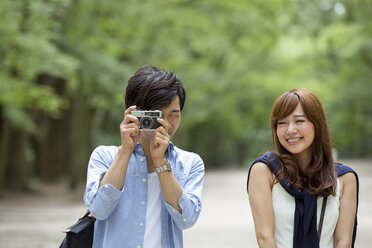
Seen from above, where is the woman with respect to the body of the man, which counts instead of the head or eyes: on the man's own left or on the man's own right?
on the man's own left

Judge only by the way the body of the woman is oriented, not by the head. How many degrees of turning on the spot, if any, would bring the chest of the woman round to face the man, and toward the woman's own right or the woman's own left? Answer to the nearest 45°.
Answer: approximately 45° to the woman's own right

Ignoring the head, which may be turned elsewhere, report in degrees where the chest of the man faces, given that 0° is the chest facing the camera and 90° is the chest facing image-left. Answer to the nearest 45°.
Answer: approximately 0°

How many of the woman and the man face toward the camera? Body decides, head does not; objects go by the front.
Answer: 2
